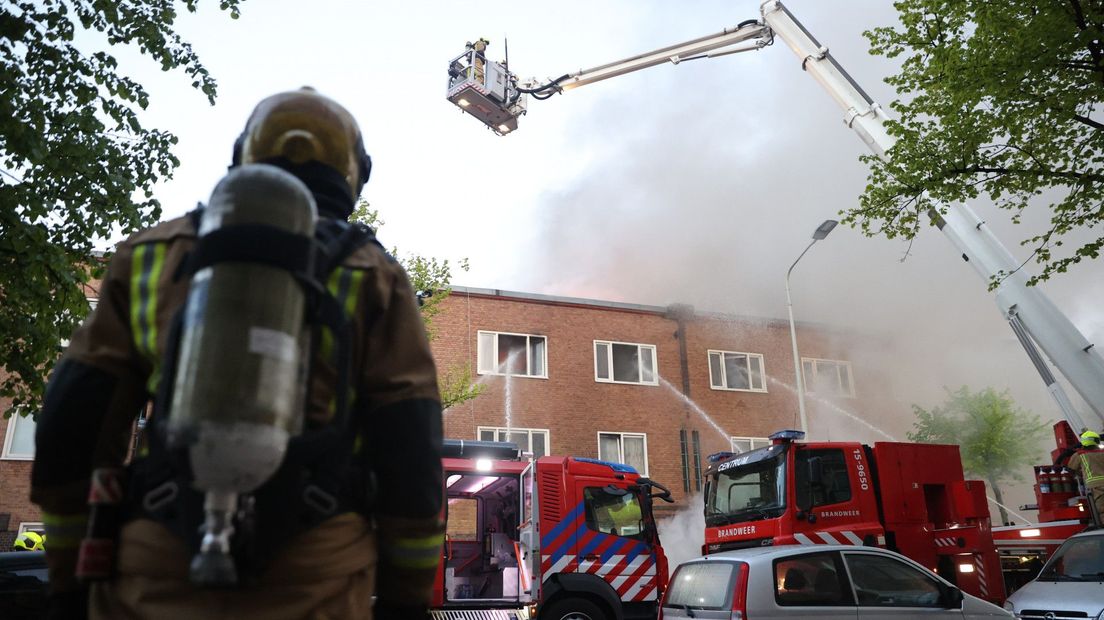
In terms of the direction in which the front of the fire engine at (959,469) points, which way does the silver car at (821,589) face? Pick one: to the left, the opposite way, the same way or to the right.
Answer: the opposite way

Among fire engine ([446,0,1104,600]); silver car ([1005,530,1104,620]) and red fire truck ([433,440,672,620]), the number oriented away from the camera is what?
0

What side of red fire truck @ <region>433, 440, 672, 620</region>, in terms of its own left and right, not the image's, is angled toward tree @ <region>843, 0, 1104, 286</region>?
front

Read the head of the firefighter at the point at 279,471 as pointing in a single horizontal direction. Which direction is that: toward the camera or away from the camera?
away from the camera

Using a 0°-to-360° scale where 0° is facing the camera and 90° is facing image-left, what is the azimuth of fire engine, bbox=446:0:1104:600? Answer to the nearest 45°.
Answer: approximately 45°

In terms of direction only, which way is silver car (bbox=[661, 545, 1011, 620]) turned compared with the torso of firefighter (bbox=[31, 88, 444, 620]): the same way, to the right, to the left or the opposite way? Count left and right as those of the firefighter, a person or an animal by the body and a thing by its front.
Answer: to the right

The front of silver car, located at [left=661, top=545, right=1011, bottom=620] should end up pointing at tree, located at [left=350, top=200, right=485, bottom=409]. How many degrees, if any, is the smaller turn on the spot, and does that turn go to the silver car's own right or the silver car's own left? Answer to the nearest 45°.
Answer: approximately 90° to the silver car's own left

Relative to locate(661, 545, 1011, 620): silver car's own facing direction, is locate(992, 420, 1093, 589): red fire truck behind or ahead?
ahead

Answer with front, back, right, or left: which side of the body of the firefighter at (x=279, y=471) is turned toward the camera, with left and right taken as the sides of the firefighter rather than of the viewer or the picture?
back

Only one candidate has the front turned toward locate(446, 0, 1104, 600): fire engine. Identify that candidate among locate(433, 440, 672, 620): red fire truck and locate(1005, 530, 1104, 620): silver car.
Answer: the red fire truck

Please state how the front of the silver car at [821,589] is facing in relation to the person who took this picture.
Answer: facing away from the viewer and to the right of the viewer

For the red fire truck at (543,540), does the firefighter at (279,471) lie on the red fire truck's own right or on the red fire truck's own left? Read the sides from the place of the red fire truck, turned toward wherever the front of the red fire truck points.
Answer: on the red fire truck's own right

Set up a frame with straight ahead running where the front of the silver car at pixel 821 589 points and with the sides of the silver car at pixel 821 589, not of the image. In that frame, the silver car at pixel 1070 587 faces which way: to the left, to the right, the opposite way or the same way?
the opposite way

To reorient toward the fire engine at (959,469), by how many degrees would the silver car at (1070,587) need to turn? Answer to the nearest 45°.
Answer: approximately 135° to its right

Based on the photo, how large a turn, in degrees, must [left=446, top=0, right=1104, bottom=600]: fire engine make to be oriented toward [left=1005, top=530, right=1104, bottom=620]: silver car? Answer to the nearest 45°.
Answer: approximately 45° to its left

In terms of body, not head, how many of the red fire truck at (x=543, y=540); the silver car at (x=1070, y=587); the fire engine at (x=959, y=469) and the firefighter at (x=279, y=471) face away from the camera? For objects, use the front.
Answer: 1

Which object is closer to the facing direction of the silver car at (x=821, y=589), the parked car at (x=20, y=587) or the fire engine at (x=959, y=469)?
the fire engine

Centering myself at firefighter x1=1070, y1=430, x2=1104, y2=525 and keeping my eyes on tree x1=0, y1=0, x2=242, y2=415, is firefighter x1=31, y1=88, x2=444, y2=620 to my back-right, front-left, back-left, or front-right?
front-left

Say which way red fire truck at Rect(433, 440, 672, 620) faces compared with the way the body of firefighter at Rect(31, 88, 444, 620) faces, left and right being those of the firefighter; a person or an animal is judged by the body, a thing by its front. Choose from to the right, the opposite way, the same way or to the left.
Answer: to the right

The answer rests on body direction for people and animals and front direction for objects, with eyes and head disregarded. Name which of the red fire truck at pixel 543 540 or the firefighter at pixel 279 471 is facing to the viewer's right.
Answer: the red fire truck

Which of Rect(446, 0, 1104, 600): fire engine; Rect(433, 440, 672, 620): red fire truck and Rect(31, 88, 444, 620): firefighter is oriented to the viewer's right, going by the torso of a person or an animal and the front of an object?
the red fire truck

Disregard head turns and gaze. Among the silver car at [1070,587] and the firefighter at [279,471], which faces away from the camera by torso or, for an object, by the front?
the firefighter

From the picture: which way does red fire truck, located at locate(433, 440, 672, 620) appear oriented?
to the viewer's right
